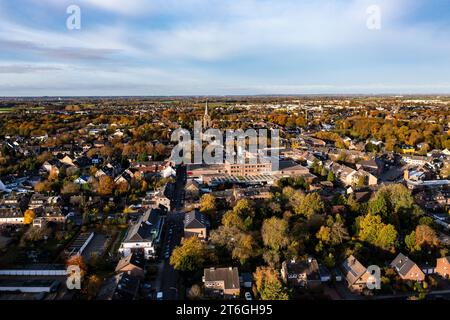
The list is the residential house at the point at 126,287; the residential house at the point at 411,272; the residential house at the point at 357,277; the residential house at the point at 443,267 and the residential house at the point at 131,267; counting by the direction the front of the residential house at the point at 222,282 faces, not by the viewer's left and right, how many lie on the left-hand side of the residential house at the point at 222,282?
3

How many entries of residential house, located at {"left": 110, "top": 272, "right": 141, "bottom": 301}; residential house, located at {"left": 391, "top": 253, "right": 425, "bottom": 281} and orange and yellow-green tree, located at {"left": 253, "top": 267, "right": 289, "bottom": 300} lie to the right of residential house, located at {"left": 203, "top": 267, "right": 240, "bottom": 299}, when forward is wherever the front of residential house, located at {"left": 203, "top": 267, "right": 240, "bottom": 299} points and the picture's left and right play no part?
1

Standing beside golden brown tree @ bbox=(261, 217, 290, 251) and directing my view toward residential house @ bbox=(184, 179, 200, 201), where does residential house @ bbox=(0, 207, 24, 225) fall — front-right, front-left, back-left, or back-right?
front-left

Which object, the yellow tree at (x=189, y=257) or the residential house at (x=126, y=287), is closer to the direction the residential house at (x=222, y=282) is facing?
the residential house

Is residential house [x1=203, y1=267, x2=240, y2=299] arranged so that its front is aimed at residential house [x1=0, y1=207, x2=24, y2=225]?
no

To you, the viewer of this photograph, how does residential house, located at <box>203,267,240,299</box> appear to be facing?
facing the viewer

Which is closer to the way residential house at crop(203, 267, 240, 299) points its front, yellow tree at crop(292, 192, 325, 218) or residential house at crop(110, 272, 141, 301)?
the residential house

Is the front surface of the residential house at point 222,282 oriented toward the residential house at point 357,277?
no

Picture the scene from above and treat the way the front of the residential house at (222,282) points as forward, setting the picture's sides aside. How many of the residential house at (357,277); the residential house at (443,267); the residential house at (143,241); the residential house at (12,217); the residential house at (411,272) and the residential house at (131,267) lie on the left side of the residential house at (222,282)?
3

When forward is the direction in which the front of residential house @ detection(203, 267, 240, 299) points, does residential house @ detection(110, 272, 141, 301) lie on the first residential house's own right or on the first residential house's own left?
on the first residential house's own right

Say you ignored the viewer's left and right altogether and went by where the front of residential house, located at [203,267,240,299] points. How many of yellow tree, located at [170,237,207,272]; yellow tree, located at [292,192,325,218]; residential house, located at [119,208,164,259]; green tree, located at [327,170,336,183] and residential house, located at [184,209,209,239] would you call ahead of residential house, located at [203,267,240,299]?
0

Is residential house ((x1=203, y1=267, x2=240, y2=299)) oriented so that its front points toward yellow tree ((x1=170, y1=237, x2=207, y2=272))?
no

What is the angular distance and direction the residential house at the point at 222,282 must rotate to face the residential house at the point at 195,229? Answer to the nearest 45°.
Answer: approximately 180°
